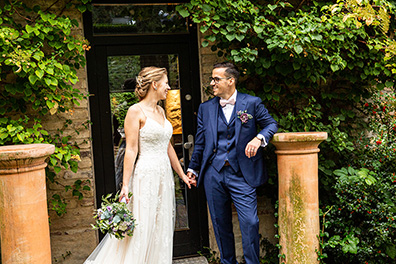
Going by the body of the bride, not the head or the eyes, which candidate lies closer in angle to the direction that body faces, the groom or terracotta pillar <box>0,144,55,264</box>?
the groom

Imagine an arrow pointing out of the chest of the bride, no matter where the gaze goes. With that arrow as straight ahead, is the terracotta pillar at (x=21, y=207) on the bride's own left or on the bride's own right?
on the bride's own right

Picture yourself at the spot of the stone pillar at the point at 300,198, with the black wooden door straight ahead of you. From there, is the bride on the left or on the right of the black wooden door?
left

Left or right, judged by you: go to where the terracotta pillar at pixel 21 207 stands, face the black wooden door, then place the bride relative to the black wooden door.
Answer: right

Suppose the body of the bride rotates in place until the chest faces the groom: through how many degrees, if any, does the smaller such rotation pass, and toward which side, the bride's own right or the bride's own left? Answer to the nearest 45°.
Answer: approximately 45° to the bride's own left

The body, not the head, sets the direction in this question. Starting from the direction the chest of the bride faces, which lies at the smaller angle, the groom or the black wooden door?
the groom

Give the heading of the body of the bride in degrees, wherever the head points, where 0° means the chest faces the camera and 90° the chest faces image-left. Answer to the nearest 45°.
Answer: approximately 315°

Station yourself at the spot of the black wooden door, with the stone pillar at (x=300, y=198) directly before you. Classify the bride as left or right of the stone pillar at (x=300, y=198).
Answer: right

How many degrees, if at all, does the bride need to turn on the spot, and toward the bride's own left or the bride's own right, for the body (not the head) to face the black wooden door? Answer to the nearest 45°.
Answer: approximately 135° to the bride's own left

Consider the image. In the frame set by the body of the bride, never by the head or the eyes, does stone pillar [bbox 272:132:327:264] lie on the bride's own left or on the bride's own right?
on the bride's own left
